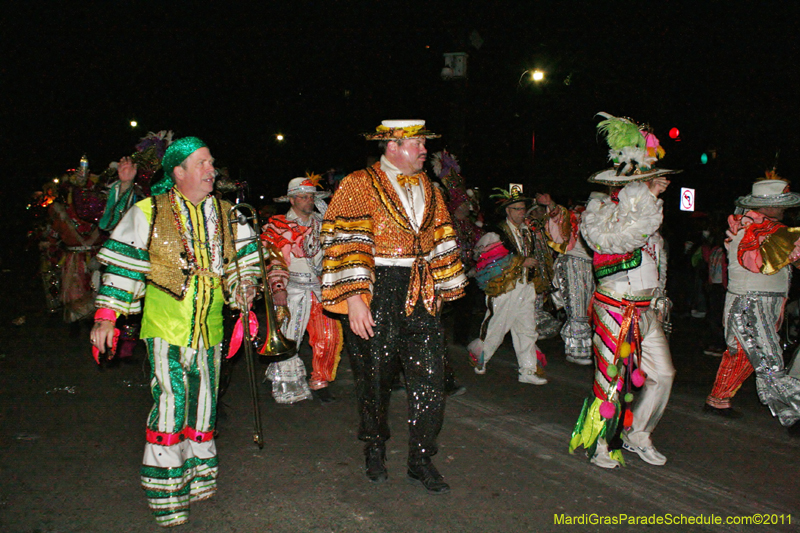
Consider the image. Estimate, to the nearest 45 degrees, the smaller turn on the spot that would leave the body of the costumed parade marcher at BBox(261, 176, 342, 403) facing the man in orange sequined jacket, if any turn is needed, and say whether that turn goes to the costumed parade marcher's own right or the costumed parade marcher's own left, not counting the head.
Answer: approximately 45° to the costumed parade marcher's own right

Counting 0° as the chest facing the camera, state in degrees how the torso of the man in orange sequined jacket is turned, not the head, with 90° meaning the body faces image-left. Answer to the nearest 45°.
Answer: approximately 315°

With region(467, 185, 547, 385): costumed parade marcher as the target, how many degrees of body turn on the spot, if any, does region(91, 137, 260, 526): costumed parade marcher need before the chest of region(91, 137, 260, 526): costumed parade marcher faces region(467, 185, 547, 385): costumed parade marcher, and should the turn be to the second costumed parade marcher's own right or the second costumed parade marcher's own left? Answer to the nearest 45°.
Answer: approximately 90° to the second costumed parade marcher's own left

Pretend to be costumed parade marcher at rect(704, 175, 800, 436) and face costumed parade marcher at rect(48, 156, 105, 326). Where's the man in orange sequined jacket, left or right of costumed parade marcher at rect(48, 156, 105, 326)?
left

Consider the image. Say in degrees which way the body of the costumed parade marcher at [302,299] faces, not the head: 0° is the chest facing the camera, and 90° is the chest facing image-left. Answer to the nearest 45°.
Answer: approximately 315°

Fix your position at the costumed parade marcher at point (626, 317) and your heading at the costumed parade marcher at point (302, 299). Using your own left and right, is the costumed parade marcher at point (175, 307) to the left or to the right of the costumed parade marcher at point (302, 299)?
left
